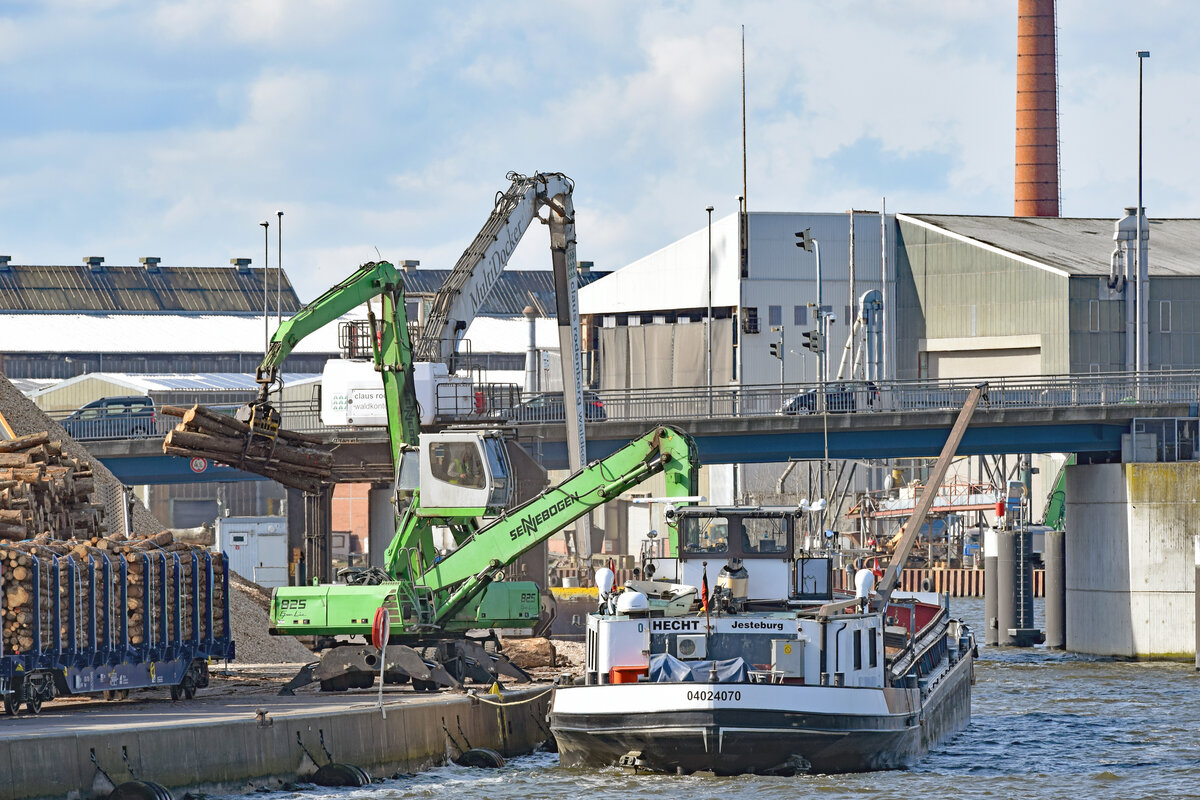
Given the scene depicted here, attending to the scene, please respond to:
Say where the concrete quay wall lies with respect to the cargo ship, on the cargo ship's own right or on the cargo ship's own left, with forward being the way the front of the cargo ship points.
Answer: on the cargo ship's own left

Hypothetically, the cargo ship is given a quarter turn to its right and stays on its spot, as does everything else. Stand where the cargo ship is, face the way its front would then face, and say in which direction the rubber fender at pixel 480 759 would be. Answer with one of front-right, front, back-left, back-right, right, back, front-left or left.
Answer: back

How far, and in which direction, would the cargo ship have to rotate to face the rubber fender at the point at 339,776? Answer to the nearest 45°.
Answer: approximately 135° to its left

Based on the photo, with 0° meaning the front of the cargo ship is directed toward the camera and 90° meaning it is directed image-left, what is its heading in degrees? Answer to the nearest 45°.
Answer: approximately 180°

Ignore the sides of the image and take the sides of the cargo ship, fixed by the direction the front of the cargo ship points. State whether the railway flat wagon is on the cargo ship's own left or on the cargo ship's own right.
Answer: on the cargo ship's own left

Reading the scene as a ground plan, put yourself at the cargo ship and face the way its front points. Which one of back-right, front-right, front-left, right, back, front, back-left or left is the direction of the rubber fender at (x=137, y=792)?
back-left
